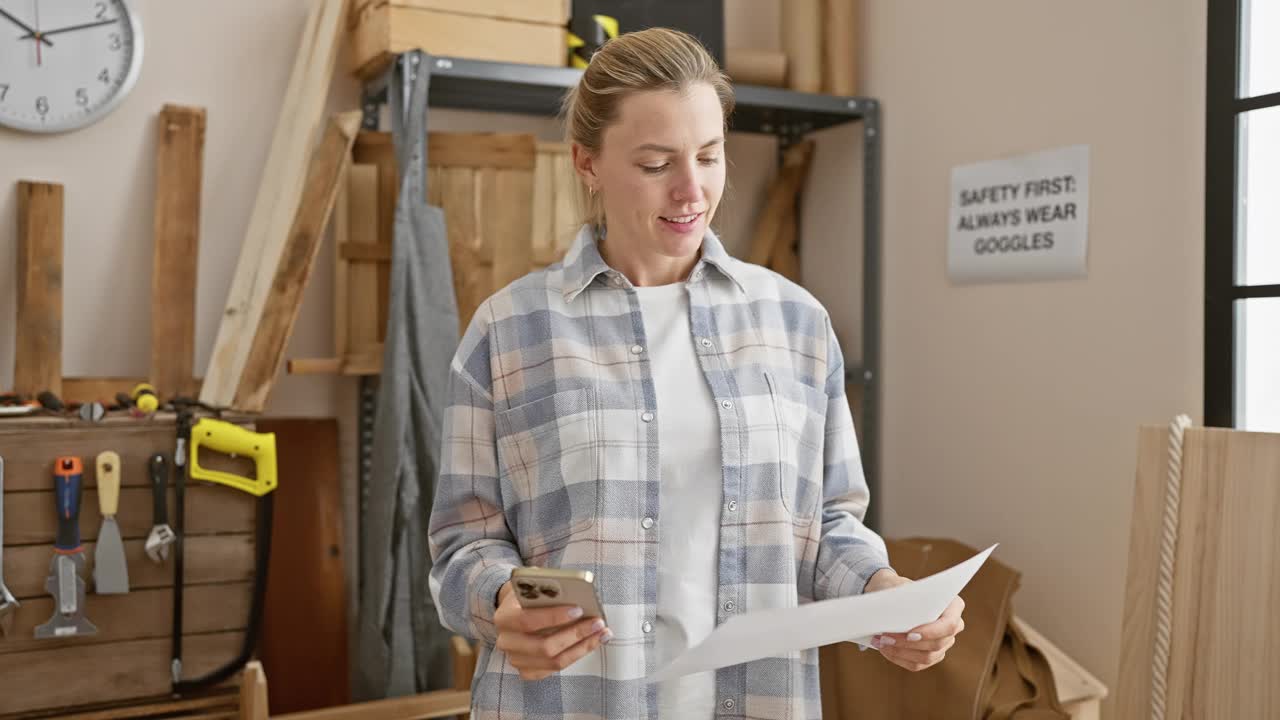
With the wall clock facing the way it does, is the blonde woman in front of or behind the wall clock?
in front

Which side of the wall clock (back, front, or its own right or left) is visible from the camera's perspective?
front

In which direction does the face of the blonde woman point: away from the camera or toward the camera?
toward the camera

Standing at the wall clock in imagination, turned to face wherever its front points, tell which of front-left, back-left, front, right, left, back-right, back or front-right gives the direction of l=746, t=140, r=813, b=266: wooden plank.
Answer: left

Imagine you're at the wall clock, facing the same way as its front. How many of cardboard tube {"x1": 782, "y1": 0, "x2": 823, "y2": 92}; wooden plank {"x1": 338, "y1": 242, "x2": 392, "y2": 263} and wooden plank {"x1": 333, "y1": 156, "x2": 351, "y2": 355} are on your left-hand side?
3

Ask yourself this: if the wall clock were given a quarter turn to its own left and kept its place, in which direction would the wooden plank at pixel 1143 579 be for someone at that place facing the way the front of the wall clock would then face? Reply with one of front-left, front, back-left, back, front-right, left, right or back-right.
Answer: front-right

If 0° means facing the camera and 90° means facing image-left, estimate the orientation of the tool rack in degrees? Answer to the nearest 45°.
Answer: approximately 0°

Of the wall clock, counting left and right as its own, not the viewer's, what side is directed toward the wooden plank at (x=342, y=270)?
left

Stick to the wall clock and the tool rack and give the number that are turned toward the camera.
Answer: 2
